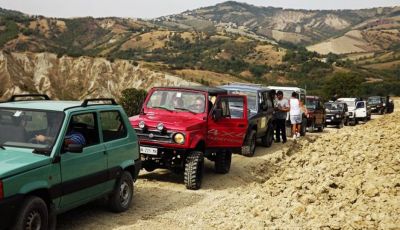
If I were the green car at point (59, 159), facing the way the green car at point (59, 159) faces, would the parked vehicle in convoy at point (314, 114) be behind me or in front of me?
behind

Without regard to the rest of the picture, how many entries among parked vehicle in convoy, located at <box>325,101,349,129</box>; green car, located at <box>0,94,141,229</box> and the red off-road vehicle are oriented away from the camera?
0

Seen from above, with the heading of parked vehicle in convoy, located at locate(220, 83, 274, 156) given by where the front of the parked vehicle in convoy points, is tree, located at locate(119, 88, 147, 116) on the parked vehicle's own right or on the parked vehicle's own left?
on the parked vehicle's own right

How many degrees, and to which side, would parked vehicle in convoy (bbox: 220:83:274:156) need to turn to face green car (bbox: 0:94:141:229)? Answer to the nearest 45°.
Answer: approximately 45° to its left

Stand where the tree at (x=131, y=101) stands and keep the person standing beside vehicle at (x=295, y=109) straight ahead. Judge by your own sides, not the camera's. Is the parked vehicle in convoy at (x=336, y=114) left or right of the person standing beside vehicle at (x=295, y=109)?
left

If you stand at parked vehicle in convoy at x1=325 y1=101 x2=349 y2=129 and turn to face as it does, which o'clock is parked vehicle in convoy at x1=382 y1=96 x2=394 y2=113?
parked vehicle in convoy at x1=382 y1=96 x2=394 y2=113 is roughly at 5 o'clock from parked vehicle in convoy at x1=325 y1=101 x2=349 y2=129.

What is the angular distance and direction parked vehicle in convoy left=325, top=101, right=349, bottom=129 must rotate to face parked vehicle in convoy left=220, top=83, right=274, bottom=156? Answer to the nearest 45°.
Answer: approximately 45° to its left

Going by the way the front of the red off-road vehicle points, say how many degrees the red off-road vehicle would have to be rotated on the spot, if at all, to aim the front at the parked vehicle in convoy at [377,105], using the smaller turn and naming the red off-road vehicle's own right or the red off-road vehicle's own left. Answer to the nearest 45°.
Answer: approximately 180°

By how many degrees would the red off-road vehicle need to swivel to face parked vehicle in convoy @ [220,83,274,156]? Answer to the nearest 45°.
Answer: approximately 180°

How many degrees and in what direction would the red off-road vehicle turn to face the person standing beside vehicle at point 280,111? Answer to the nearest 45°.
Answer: approximately 180°

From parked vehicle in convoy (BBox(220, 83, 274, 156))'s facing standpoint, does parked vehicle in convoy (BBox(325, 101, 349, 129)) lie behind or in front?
behind

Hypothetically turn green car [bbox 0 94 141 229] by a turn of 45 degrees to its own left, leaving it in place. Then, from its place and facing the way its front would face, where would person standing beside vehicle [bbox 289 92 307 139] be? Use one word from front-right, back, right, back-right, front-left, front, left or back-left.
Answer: back-left

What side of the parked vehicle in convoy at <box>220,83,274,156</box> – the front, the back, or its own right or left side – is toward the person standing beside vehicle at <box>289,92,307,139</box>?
back

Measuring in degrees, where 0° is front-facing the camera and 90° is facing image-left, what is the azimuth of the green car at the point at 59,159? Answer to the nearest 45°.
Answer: approximately 45°

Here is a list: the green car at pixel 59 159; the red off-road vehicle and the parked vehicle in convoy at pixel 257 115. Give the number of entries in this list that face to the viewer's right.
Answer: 0

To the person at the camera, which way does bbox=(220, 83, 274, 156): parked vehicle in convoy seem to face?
facing the viewer and to the left of the viewer

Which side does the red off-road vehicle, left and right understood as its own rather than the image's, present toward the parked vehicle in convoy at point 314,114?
back
